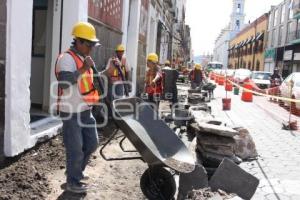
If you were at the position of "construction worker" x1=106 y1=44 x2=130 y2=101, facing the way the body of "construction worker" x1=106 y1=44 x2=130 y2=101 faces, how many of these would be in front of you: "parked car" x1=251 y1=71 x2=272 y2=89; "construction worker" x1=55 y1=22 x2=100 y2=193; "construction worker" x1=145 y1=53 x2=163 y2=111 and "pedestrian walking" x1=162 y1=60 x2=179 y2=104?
1

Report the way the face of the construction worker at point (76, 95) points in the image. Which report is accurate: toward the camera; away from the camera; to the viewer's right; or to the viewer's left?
to the viewer's right

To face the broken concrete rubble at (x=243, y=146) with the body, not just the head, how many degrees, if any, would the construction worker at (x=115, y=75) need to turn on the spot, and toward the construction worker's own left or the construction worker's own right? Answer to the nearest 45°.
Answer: approximately 45° to the construction worker's own left

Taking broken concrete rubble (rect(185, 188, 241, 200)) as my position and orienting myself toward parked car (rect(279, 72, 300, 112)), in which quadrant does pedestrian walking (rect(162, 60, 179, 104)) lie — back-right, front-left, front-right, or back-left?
front-left

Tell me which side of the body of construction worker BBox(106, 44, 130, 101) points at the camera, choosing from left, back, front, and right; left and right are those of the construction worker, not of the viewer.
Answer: front

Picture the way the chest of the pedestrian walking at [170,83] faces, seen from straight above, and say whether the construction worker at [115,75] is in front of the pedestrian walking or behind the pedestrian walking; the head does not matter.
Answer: behind

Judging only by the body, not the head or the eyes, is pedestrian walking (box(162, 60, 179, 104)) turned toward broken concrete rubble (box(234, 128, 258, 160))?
no

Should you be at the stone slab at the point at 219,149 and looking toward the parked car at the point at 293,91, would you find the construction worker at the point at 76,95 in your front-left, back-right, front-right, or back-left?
back-left

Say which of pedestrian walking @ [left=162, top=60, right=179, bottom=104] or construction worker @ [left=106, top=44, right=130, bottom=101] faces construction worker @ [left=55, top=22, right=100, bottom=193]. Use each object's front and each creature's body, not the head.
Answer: construction worker @ [left=106, top=44, right=130, bottom=101]

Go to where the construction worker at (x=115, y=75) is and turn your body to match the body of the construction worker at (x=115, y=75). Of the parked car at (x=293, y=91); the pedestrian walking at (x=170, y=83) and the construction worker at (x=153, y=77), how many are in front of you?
0

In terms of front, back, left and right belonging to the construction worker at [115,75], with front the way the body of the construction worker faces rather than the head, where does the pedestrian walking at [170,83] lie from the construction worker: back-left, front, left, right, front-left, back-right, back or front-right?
back-left
